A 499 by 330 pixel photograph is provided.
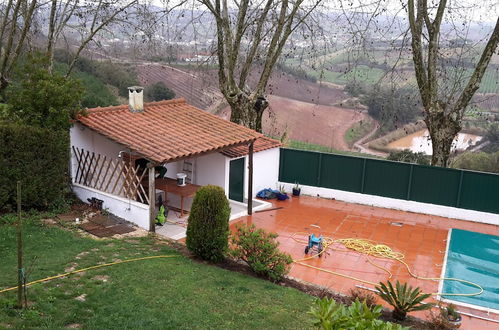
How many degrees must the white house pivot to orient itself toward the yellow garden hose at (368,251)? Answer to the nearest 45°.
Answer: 0° — it already faces it

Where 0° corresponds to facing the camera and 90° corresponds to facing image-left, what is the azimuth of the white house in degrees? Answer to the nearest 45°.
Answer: approximately 315°

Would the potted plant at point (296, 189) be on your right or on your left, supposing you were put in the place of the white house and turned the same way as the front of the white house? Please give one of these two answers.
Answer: on your left

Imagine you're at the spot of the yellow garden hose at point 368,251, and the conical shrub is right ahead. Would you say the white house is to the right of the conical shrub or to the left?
right

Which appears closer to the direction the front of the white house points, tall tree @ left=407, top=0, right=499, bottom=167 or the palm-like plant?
the palm-like plant

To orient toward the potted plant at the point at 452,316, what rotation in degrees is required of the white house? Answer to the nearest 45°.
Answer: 0° — it already faces it

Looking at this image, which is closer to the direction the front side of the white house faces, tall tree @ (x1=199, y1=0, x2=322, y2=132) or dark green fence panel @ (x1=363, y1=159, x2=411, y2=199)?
the dark green fence panel

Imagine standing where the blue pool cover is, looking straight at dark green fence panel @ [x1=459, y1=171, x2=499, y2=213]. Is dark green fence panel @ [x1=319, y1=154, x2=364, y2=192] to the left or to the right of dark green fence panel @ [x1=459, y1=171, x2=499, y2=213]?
left

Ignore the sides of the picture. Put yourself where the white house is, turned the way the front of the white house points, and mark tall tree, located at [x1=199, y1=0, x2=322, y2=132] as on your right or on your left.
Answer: on your left

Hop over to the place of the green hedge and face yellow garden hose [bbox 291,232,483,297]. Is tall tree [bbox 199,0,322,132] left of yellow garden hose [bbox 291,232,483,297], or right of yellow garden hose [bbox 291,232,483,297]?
left
